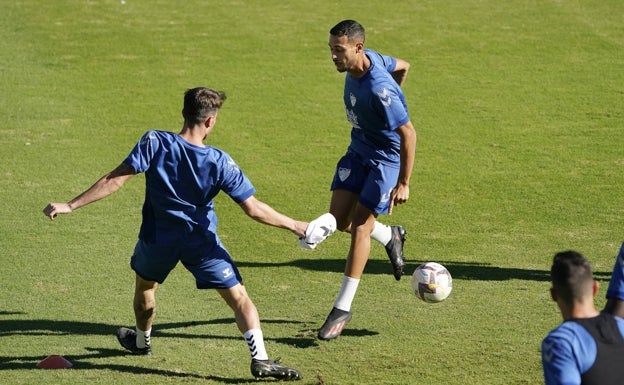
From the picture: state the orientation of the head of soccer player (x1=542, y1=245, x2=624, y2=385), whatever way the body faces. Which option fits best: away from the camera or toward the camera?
away from the camera

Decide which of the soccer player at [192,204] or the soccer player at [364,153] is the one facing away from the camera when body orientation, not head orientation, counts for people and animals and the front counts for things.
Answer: the soccer player at [192,204]

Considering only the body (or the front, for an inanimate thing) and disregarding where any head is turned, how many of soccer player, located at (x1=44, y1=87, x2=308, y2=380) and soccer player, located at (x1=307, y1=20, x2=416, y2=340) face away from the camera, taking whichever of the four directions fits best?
1

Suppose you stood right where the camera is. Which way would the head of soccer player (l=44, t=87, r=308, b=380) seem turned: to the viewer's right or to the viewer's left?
to the viewer's right

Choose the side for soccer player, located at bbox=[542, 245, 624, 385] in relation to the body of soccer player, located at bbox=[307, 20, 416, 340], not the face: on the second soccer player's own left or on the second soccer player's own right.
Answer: on the second soccer player's own left

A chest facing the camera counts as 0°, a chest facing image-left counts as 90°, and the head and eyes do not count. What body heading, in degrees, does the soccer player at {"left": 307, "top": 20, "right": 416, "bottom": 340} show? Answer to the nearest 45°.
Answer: approximately 45°

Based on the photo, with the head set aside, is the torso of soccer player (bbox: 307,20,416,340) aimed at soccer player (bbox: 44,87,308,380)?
yes

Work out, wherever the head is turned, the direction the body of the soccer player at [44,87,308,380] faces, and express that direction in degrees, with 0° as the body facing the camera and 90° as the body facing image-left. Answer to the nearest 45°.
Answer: approximately 180°

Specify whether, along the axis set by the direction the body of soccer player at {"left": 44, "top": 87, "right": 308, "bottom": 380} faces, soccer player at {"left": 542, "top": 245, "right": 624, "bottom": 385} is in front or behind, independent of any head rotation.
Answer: behind

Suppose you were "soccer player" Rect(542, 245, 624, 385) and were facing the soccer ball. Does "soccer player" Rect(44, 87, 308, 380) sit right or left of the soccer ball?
left
